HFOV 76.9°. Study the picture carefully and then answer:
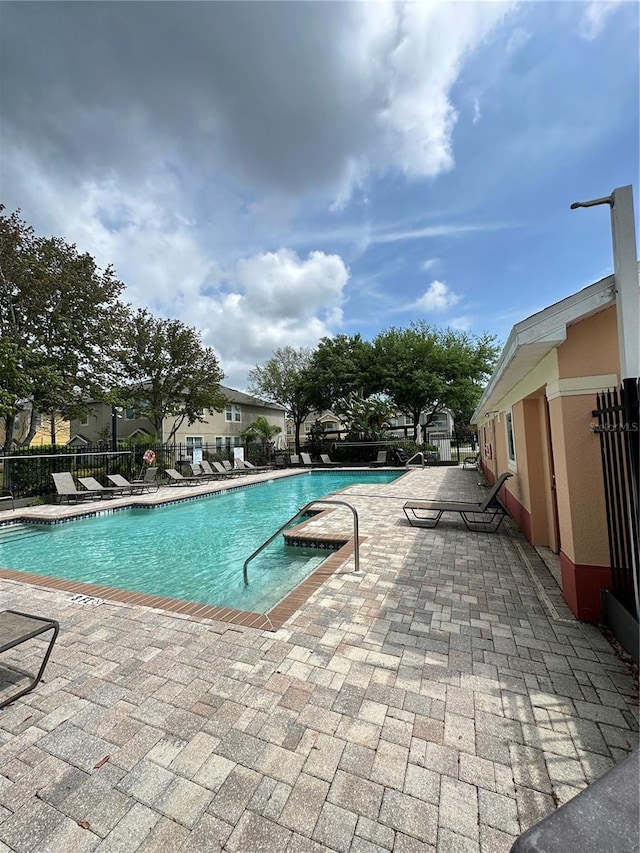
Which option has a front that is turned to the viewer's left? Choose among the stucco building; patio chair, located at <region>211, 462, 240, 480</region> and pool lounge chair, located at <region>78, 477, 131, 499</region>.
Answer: the stucco building

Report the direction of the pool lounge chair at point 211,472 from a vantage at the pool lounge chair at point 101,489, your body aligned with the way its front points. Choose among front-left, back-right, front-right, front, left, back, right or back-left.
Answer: left

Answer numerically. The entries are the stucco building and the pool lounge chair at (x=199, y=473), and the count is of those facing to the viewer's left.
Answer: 1

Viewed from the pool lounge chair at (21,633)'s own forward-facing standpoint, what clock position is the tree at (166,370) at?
The tree is roughly at 11 o'clock from the pool lounge chair.

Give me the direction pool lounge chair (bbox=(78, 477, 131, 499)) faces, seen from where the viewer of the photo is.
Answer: facing the viewer and to the right of the viewer

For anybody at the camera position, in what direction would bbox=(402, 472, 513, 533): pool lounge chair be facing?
facing to the left of the viewer

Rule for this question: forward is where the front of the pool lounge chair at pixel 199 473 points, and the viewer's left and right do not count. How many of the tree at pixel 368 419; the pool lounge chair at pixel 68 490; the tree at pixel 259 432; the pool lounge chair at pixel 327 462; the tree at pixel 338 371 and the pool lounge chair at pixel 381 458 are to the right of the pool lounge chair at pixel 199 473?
1

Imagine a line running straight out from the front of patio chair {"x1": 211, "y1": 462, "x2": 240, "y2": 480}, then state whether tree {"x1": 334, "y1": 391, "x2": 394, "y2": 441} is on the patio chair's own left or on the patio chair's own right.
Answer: on the patio chair's own left

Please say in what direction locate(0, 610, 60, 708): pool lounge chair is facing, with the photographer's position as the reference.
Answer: facing away from the viewer and to the right of the viewer

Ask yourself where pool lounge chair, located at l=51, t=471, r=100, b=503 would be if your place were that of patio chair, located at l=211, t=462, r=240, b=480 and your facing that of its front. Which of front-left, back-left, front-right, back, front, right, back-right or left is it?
right

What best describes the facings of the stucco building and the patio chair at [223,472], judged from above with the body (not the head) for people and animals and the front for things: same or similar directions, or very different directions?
very different directions

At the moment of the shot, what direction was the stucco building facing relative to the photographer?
facing to the left of the viewer

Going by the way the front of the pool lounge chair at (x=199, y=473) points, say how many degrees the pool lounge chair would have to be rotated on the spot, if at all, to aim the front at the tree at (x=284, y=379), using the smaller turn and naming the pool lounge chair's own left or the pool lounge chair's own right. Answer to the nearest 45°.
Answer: approximately 90° to the pool lounge chair's own left

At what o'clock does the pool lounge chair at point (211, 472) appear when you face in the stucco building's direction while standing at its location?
The pool lounge chair is roughly at 1 o'clock from the stucco building.

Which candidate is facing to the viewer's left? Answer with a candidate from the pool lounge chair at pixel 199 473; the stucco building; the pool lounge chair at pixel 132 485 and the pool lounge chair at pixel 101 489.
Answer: the stucco building
